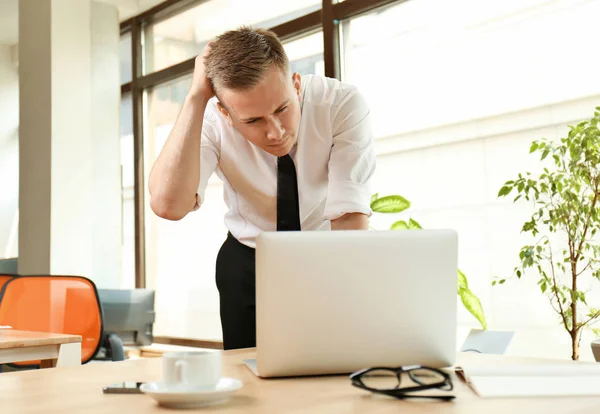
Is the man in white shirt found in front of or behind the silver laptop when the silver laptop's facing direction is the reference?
in front

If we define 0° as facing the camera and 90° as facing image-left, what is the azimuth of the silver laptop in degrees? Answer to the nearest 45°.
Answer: approximately 180°

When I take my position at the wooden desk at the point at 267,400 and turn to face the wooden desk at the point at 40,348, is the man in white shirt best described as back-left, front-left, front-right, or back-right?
front-right

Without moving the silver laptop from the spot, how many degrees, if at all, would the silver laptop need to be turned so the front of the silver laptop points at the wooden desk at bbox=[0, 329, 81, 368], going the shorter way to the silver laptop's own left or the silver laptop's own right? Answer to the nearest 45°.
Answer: approximately 45° to the silver laptop's own left

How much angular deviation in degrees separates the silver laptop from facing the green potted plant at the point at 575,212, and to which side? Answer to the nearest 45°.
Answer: approximately 45° to its right
